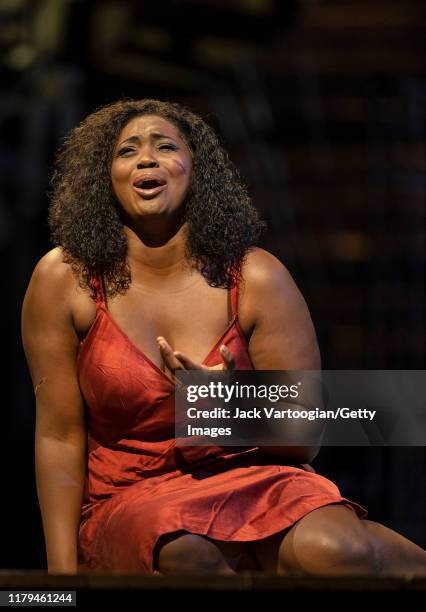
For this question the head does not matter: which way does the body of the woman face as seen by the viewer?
toward the camera
